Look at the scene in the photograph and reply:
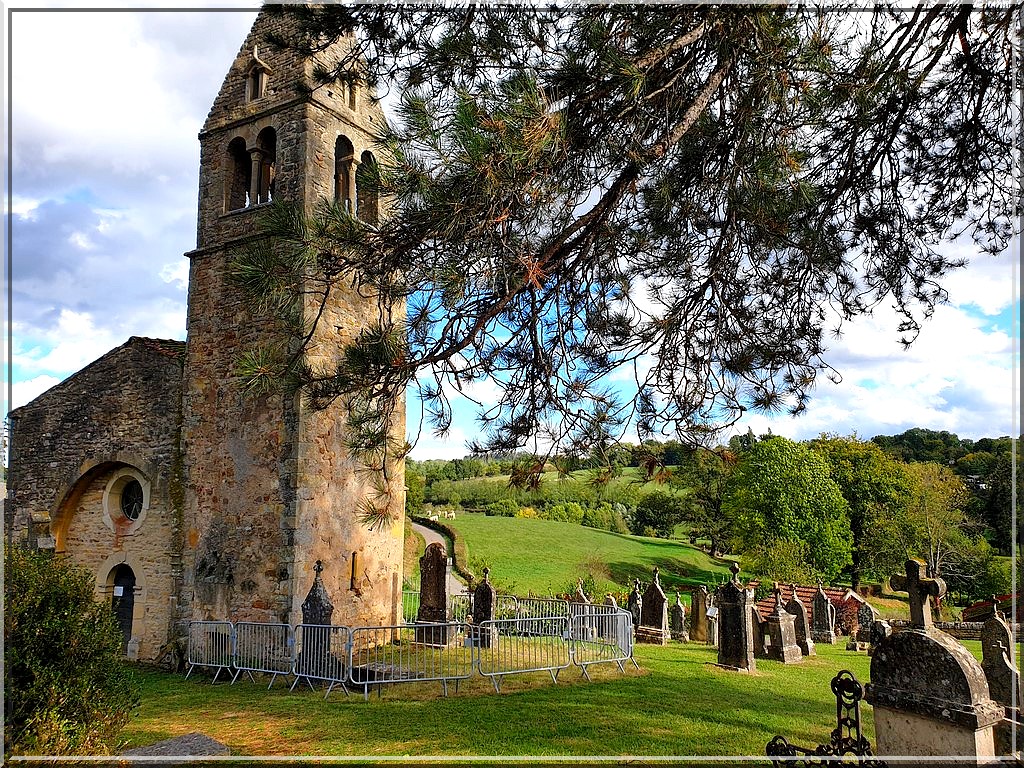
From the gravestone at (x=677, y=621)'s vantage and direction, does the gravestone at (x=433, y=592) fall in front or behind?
in front

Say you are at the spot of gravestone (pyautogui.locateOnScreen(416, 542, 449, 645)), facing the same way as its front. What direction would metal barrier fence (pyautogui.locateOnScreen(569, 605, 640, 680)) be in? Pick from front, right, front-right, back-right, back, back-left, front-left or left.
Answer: front-left

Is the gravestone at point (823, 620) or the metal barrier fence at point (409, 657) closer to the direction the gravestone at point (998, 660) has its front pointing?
the metal barrier fence

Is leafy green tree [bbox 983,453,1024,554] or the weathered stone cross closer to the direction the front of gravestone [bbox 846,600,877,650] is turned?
the weathered stone cross

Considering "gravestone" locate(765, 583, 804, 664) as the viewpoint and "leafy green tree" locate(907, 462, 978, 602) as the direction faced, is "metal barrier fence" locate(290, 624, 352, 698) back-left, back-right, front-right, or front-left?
back-left

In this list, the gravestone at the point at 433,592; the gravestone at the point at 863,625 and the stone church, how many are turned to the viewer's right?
0

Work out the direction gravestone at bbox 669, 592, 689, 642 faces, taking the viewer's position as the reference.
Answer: facing the viewer and to the left of the viewer

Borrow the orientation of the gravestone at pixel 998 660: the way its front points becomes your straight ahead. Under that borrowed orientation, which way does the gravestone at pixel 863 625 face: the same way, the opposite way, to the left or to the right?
the same way

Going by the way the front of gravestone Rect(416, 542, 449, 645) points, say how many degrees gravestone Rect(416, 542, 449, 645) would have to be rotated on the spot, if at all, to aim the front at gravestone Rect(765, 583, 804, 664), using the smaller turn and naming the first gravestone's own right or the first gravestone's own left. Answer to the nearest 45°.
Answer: approximately 90° to the first gravestone's own left

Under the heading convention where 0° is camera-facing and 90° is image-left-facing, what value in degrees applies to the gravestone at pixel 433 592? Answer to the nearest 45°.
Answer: approximately 0°

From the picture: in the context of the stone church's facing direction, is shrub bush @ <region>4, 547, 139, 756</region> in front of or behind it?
in front

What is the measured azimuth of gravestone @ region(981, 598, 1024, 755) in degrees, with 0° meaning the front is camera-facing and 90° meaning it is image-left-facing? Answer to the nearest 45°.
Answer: approximately 45°

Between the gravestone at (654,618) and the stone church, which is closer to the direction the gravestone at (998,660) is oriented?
the stone church

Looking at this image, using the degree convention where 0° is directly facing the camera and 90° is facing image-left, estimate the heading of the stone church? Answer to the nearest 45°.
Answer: approximately 45°
